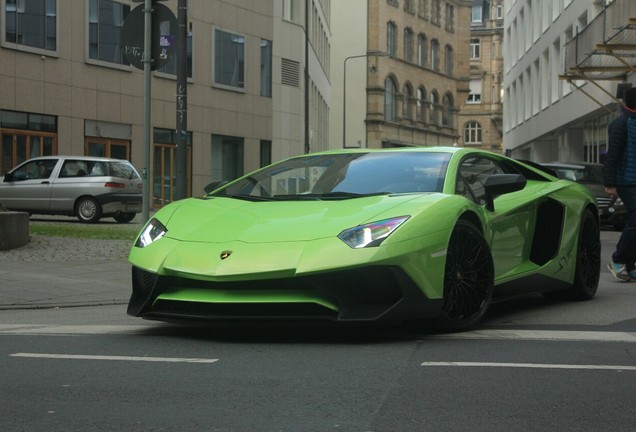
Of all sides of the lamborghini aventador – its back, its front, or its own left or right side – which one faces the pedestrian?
back

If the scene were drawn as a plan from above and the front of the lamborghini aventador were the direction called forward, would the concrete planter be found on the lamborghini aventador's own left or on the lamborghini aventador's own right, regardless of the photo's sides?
on the lamborghini aventador's own right

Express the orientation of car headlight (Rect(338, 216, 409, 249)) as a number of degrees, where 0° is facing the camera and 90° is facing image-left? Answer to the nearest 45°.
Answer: approximately 45°

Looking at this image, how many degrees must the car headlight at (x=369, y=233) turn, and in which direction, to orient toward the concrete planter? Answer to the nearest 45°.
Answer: approximately 90° to its right

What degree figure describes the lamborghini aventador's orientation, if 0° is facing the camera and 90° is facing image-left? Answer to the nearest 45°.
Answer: approximately 45°

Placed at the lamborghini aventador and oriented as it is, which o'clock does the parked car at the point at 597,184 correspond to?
The parked car is roughly at 5 o'clock from the lamborghini aventador.
